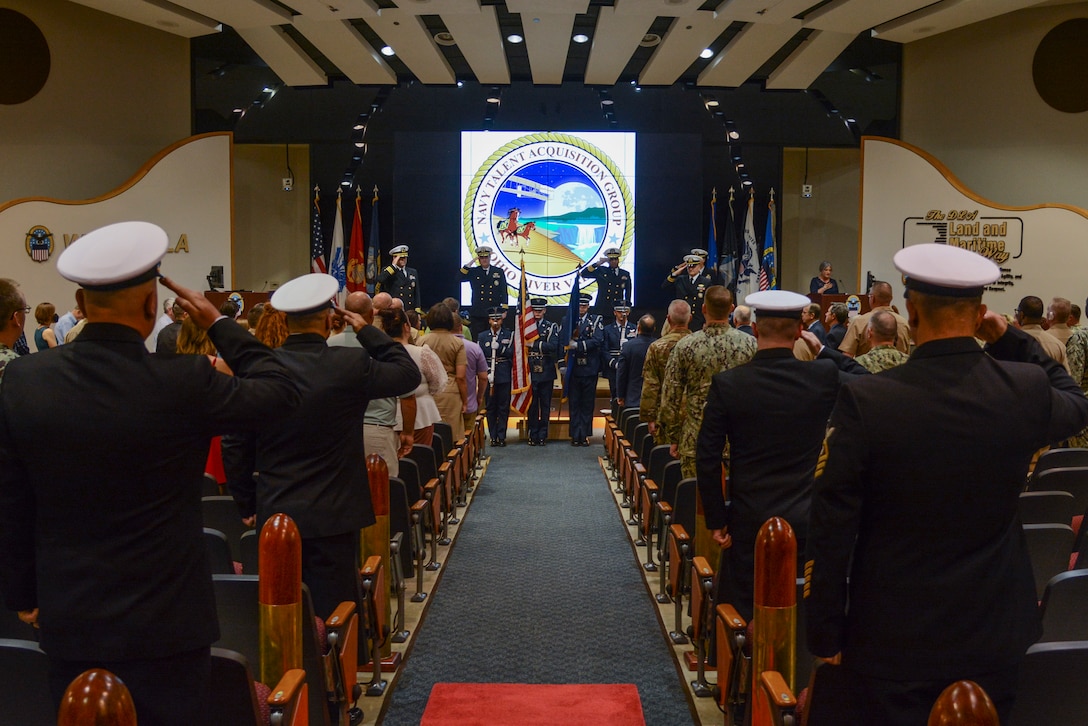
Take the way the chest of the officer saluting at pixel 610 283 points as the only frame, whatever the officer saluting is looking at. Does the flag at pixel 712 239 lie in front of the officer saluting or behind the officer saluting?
behind

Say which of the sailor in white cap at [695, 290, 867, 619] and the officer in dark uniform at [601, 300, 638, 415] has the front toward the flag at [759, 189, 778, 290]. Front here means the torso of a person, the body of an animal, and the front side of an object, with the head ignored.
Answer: the sailor in white cap

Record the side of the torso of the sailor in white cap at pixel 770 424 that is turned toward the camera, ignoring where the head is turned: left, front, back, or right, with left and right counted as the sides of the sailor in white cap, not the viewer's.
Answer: back

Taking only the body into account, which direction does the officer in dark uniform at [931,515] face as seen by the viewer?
away from the camera

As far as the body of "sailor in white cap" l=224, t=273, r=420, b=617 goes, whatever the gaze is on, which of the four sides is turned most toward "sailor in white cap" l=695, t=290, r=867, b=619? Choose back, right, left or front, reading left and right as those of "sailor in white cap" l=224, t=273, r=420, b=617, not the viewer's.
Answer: right

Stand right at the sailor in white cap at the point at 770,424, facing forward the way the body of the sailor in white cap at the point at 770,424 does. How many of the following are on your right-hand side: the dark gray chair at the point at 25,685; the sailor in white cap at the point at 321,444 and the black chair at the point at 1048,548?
1

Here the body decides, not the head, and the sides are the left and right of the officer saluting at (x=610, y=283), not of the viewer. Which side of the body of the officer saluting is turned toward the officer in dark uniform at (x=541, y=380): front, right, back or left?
front

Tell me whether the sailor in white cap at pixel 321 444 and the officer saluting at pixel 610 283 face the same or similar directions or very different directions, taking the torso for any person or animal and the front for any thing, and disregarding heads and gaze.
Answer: very different directions

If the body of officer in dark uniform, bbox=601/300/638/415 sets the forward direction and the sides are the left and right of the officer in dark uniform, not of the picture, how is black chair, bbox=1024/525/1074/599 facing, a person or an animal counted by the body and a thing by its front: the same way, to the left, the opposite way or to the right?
the opposite way

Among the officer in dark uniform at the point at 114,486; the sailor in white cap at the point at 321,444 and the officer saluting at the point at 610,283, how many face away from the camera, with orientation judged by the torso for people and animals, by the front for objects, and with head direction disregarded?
2

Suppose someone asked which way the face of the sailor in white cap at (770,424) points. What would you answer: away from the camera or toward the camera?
away from the camera

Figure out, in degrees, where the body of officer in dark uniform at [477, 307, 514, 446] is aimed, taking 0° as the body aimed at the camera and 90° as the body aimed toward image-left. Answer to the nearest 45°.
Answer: approximately 0°

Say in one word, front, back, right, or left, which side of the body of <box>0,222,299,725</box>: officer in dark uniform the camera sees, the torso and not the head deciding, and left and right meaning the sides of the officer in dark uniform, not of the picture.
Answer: back

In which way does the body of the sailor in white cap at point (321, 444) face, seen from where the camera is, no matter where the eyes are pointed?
away from the camera

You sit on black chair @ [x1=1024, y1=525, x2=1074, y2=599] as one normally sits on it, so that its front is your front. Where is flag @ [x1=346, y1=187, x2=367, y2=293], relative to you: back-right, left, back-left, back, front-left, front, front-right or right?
front-left
